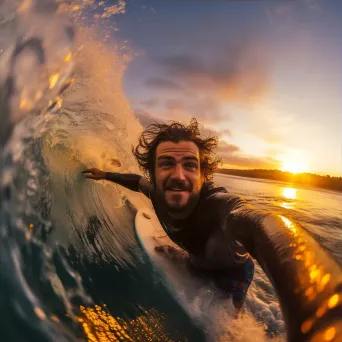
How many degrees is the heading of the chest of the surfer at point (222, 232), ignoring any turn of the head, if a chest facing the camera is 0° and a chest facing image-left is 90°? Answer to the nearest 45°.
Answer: approximately 0°
